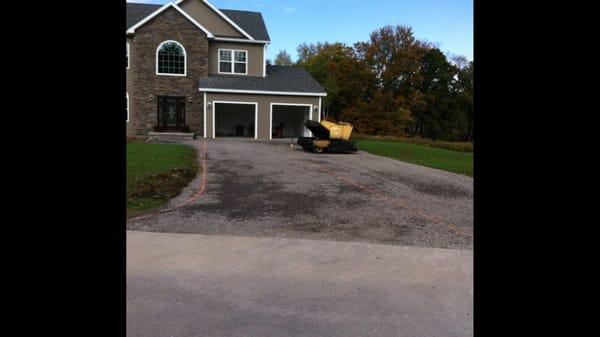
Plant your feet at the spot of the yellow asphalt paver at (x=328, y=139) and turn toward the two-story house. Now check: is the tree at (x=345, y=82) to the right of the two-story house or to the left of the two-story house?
right

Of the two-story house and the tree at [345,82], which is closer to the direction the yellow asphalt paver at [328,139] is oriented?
the two-story house

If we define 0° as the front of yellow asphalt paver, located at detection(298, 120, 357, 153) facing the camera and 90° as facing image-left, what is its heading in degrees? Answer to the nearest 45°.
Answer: approximately 270°

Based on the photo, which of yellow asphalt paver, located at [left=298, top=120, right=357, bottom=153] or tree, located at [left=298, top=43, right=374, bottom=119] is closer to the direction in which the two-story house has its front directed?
the yellow asphalt paver

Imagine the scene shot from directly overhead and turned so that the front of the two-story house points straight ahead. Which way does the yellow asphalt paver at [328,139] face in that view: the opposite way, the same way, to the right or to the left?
to the right

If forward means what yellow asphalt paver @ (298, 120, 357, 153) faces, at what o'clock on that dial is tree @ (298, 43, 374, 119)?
The tree is roughly at 9 o'clock from the yellow asphalt paver.
